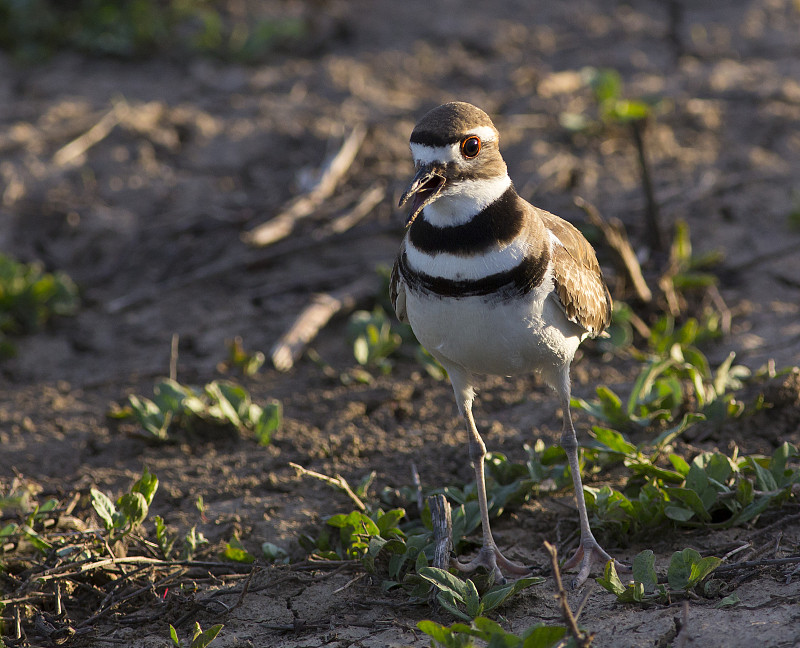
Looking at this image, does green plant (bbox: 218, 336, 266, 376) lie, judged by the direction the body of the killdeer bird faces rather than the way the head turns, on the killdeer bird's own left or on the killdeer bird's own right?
on the killdeer bird's own right

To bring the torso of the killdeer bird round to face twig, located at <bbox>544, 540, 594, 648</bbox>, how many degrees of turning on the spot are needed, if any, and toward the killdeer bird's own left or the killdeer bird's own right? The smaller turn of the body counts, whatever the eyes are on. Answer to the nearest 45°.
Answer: approximately 45° to the killdeer bird's own left

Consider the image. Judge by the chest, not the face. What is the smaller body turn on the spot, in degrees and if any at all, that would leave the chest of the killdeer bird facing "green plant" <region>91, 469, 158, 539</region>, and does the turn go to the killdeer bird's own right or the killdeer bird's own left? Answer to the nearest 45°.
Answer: approximately 45° to the killdeer bird's own right

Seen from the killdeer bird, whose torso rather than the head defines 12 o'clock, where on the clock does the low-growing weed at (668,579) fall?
The low-growing weed is roughly at 9 o'clock from the killdeer bird.

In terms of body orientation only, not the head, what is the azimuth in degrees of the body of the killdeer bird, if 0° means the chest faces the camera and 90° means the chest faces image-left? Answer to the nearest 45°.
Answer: approximately 45°

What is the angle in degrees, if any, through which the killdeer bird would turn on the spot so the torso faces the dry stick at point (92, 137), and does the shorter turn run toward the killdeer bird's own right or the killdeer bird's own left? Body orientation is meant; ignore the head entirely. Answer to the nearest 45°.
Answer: approximately 90° to the killdeer bird's own right
